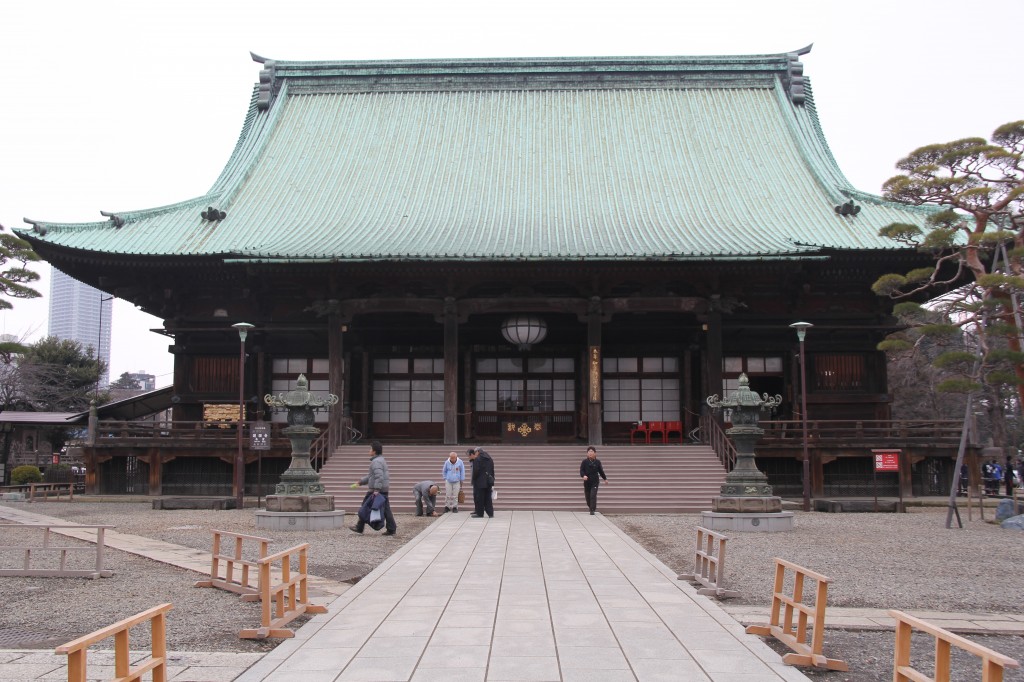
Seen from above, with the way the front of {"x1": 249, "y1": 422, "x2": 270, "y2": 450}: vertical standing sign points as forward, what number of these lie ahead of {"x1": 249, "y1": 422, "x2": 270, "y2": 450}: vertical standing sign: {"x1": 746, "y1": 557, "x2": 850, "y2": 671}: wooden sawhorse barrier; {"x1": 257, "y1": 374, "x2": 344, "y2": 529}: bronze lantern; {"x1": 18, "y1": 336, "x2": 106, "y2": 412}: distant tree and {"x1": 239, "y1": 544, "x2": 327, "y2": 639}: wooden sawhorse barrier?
3

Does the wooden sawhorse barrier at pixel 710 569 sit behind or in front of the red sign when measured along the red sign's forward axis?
in front

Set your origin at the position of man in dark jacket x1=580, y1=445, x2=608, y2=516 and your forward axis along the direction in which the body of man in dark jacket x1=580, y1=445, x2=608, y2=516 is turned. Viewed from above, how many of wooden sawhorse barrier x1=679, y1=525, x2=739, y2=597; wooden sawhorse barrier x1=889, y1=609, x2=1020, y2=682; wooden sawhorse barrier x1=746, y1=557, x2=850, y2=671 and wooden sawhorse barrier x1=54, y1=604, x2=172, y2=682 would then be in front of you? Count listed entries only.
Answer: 4

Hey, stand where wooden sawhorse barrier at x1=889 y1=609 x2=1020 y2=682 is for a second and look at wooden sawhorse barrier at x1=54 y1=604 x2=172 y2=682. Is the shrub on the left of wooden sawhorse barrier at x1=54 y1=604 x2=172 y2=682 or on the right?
right

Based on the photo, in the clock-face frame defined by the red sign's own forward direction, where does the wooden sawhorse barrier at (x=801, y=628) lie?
The wooden sawhorse barrier is roughly at 12 o'clock from the red sign.

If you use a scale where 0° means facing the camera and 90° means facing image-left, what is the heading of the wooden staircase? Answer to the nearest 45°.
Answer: approximately 0°

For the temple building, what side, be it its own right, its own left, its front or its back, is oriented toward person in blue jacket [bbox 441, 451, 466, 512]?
front

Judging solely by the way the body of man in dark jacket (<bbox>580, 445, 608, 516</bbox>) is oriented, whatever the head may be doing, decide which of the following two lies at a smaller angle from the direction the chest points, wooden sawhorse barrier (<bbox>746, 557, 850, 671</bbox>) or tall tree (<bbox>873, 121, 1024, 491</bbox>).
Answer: the wooden sawhorse barrier

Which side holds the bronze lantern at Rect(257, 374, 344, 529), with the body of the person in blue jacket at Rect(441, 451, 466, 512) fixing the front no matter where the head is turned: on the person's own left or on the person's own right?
on the person's own right

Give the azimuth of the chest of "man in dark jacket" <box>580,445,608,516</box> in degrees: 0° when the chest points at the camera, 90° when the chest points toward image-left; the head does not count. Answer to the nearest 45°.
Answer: approximately 0°

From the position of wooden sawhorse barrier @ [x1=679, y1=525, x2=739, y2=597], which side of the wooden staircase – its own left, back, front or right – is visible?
front
